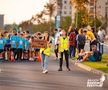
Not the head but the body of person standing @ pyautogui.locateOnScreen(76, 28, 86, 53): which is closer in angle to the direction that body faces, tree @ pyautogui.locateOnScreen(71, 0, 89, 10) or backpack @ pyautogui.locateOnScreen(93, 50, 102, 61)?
the tree

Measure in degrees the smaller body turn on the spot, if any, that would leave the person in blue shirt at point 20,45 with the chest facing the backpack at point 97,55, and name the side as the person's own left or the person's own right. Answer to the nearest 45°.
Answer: approximately 45° to the person's own left

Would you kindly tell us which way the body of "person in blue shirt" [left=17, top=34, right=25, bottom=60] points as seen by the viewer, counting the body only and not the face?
toward the camera
